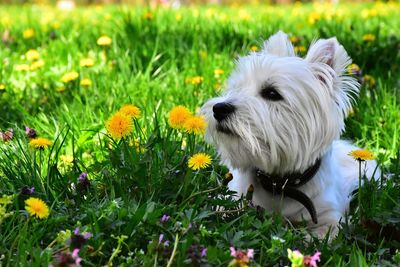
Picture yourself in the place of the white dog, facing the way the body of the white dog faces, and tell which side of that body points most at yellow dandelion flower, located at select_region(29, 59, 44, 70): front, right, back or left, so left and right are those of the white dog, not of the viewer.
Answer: right

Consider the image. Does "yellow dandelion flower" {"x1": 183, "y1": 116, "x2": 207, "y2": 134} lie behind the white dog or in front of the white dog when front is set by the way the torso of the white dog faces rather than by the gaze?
in front

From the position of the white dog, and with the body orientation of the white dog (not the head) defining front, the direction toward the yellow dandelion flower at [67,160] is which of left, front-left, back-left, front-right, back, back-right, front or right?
front-right

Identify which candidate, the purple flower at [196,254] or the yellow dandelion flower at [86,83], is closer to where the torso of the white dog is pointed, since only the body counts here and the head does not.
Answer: the purple flower

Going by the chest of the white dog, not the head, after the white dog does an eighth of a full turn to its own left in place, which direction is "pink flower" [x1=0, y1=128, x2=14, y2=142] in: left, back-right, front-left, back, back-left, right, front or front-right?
right

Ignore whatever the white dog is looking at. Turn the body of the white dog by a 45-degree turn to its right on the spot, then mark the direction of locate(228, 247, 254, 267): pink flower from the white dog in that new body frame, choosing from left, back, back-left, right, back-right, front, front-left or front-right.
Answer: left

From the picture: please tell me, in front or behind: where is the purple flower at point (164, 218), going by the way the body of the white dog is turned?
in front

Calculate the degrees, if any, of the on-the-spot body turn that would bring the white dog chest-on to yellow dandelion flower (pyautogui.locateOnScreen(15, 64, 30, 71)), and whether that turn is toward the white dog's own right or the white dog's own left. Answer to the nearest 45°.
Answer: approximately 90° to the white dog's own right

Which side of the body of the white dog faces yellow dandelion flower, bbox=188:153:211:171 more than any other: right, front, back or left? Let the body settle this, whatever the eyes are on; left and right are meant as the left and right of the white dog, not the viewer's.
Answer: front

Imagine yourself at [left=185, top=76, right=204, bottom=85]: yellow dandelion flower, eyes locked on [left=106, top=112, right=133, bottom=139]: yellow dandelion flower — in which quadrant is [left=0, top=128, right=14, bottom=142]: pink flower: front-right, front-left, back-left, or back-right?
front-right

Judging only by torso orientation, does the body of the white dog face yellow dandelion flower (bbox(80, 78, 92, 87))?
no

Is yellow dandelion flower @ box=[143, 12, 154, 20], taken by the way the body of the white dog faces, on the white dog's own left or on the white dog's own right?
on the white dog's own right

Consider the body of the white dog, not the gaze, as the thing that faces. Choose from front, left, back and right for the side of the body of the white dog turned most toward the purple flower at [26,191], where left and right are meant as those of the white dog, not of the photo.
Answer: front

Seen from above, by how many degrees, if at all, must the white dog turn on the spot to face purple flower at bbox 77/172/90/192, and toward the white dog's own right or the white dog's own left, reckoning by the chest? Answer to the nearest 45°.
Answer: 0° — it already faces it

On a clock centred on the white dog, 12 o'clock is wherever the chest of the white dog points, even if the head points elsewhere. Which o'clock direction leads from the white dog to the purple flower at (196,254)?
The purple flower is roughly at 11 o'clock from the white dog.

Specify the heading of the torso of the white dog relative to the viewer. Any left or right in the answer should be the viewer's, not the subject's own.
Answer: facing the viewer and to the left of the viewer

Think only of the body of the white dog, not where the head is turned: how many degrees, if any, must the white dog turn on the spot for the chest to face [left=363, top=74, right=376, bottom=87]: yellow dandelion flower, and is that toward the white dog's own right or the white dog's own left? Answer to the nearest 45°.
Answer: approximately 135° to the white dog's own right

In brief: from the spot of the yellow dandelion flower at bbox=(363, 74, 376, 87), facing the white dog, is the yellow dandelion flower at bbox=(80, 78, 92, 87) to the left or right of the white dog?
right

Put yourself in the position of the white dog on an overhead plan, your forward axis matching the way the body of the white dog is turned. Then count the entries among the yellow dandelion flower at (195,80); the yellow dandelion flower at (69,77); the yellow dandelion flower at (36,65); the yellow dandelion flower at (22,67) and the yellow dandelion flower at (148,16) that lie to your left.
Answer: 0

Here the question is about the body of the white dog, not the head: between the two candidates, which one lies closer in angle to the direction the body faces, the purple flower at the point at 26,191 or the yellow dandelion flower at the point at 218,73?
the purple flower
